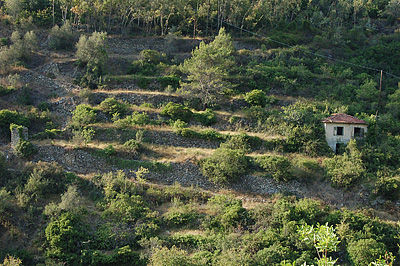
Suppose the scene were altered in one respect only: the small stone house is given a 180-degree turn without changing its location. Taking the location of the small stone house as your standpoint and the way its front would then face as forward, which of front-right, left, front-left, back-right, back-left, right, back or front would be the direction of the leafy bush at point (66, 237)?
back-left

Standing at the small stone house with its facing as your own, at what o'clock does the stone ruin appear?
The stone ruin is roughly at 2 o'clock from the small stone house.

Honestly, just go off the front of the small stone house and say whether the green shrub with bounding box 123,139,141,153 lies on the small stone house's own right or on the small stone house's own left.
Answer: on the small stone house's own right

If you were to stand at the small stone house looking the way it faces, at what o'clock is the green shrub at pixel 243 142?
The green shrub is roughly at 2 o'clock from the small stone house.

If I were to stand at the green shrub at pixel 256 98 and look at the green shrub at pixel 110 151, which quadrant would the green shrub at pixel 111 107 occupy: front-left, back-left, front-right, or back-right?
front-right

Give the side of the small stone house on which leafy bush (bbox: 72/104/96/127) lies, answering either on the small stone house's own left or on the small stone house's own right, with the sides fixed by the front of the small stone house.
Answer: on the small stone house's own right

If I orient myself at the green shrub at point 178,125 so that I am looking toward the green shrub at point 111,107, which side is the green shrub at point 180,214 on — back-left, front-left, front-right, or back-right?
back-left

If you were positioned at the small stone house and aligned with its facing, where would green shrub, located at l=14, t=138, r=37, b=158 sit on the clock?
The green shrub is roughly at 2 o'clock from the small stone house.

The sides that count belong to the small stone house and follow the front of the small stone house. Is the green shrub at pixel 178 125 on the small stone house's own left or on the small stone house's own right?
on the small stone house's own right

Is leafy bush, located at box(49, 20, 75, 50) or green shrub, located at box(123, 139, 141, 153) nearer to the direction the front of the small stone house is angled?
the green shrub

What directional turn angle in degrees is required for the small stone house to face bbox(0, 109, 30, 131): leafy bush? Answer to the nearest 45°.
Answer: approximately 90° to its right

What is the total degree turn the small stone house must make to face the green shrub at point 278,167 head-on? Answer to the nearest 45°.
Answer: approximately 45° to its right

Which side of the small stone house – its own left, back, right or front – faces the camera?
front

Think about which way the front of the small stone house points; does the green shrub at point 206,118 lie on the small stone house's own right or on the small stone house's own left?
on the small stone house's own right

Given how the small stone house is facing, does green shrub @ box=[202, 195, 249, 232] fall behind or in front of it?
in front

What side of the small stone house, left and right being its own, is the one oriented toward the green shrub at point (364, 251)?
front
